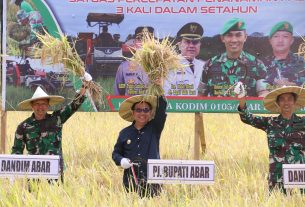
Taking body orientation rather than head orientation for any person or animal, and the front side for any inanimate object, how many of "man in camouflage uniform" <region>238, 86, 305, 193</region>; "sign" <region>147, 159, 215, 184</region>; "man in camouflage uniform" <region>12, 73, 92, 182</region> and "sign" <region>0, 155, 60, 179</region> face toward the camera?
4

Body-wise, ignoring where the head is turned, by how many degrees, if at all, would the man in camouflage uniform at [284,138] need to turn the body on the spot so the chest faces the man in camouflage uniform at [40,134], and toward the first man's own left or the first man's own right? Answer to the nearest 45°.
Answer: approximately 90° to the first man's own right

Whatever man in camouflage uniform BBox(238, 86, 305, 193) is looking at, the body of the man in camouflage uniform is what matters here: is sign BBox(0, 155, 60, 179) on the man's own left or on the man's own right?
on the man's own right

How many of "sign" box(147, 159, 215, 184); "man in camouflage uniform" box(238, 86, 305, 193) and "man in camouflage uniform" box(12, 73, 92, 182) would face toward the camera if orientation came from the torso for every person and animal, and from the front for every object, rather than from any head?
3

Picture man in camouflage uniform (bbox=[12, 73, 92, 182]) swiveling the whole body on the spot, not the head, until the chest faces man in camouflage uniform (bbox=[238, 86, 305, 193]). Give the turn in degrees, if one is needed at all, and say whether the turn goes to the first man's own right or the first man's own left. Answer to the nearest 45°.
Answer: approximately 90° to the first man's own left

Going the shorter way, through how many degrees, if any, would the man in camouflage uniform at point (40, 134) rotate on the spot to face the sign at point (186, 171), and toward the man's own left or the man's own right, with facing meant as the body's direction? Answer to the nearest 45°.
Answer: approximately 45° to the man's own left

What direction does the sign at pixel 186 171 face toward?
toward the camera

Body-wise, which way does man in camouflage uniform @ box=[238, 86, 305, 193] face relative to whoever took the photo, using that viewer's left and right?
facing the viewer

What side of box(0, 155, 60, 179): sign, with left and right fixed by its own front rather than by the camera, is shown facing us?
front

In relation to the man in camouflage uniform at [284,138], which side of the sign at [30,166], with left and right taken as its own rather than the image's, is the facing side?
left

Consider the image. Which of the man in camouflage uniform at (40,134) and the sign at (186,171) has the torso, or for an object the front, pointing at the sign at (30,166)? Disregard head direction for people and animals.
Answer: the man in camouflage uniform

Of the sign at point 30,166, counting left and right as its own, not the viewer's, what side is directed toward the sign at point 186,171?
left

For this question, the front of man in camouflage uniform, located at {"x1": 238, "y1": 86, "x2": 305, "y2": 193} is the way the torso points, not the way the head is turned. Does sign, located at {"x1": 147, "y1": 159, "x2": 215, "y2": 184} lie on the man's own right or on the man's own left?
on the man's own right

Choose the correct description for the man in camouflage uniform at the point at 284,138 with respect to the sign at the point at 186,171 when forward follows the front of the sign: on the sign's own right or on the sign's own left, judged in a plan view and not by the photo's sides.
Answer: on the sign's own left
